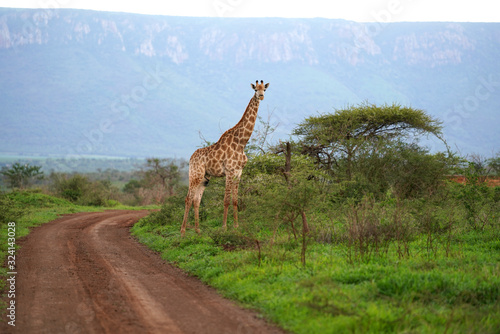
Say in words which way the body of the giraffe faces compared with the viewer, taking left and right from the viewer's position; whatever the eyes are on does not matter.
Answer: facing to the right of the viewer
